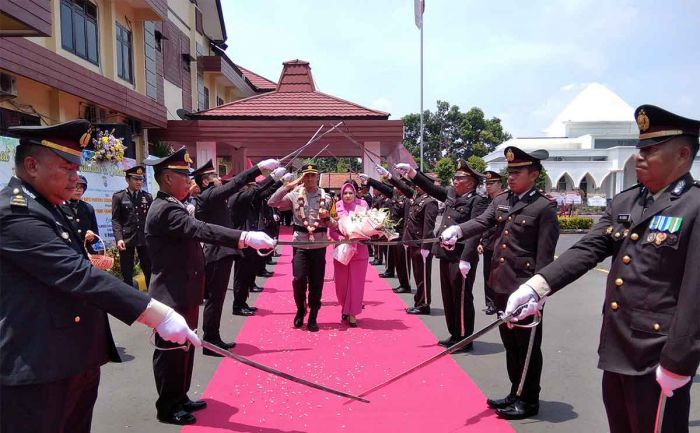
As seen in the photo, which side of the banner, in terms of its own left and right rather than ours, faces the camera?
front

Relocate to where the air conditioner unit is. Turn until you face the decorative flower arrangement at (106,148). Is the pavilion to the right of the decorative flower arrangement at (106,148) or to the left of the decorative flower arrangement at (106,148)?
left

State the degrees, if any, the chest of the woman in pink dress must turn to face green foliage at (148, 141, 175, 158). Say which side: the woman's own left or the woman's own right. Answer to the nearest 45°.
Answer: approximately 135° to the woman's own right

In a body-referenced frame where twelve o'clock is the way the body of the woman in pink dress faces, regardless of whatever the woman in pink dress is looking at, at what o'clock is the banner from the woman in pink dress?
The banner is roughly at 4 o'clock from the woman in pink dress.

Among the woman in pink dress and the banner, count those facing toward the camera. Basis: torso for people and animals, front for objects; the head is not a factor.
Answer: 2

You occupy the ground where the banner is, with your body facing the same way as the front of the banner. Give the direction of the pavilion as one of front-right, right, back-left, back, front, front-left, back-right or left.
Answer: back-left

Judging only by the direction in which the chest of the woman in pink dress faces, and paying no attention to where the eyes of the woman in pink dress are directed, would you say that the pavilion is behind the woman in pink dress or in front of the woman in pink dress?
behind

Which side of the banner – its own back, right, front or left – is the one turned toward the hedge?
left

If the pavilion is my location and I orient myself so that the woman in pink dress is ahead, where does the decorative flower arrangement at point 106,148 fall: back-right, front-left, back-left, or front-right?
front-right

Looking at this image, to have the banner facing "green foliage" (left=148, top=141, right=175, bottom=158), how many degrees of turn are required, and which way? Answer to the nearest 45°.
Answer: approximately 90° to its left

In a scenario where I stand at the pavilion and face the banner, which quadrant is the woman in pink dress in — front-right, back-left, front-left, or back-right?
front-left
